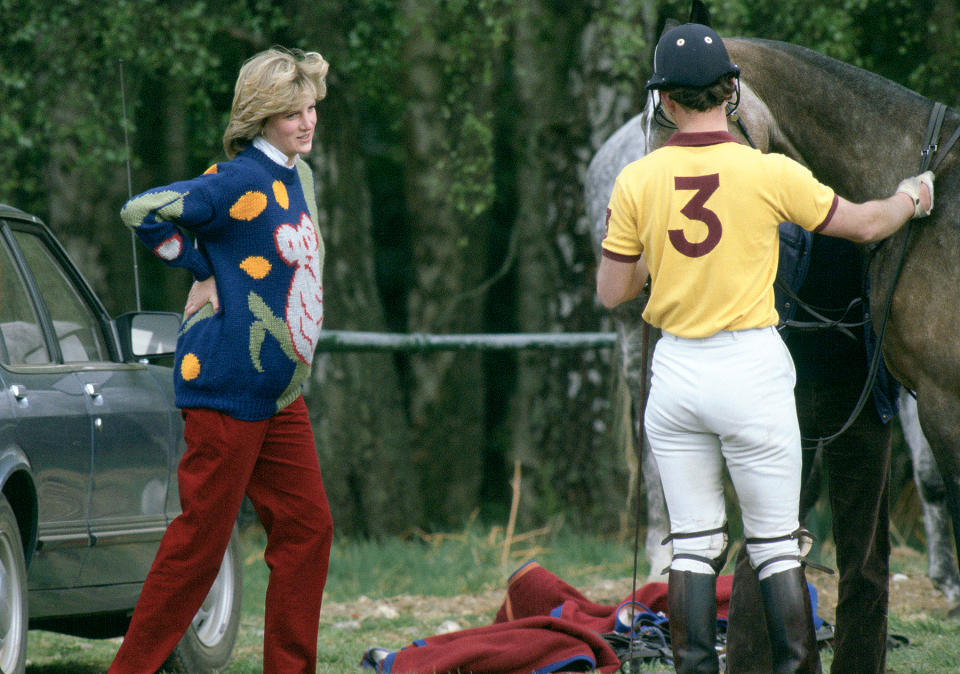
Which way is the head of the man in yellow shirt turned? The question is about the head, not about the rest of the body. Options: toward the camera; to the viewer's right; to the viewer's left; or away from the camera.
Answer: away from the camera

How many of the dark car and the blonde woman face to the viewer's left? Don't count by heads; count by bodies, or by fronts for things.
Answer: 0

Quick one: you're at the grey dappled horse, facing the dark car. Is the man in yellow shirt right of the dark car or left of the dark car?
left

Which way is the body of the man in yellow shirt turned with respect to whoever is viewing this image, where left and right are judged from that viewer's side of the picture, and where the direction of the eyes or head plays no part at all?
facing away from the viewer

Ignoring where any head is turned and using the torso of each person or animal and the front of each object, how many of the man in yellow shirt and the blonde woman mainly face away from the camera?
1

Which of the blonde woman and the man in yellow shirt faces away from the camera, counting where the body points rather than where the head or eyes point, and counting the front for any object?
the man in yellow shirt

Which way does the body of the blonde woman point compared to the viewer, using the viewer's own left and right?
facing the viewer and to the right of the viewer

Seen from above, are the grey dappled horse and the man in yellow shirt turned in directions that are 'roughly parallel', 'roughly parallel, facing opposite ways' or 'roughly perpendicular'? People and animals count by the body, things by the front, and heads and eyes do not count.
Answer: roughly perpendicular

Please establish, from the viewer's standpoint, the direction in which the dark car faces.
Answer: facing away from the viewer and to the right of the viewer

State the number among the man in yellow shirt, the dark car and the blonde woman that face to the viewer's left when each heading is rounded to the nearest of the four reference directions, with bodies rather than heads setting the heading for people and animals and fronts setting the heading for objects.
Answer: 0
